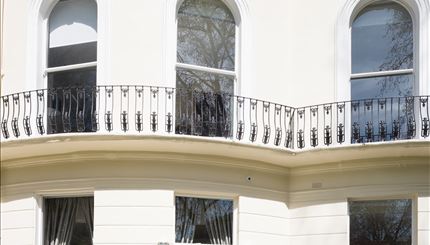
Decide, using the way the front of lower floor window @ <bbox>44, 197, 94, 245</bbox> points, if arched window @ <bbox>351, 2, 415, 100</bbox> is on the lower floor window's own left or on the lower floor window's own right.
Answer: on the lower floor window's own left

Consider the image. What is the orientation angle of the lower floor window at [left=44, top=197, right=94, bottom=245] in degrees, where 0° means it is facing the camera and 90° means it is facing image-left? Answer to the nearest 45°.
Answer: approximately 0°
